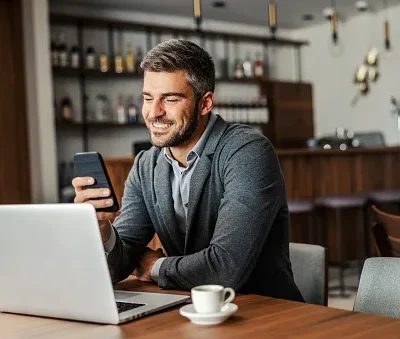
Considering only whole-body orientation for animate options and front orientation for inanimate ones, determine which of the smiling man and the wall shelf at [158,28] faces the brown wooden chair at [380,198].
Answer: the wall shelf

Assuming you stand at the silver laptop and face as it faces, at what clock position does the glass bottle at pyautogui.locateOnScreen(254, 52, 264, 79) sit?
The glass bottle is roughly at 11 o'clock from the silver laptop.

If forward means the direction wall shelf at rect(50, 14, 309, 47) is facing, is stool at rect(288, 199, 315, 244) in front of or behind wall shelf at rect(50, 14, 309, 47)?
in front

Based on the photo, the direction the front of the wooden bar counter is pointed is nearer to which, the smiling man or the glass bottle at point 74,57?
the smiling man

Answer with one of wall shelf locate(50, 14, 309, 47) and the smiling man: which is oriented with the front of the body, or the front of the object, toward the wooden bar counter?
the wall shelf

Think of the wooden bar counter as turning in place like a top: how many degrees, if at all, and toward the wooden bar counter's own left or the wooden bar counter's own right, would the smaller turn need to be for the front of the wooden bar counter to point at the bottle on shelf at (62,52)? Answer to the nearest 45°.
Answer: approximately 90° to the wooden bar counter's own right

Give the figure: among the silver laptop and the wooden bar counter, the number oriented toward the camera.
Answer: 1

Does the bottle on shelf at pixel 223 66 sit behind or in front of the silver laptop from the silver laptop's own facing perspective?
in front

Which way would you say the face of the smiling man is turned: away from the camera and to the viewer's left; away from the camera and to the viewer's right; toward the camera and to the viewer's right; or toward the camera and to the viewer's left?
toward the camera and to the viewer's left

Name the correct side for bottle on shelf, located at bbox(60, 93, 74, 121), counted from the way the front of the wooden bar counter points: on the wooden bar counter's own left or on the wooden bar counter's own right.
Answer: on the wooden bar counter's own right

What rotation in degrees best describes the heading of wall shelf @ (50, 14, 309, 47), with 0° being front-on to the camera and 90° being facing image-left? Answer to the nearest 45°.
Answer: approximately 315°

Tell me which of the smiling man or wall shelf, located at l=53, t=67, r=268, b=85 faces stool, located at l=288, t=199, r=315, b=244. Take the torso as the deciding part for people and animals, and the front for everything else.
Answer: the wall shelf
